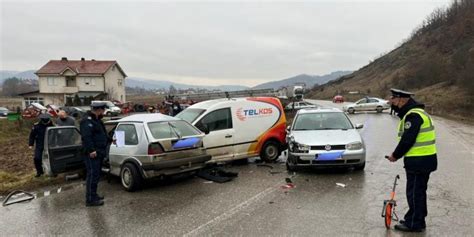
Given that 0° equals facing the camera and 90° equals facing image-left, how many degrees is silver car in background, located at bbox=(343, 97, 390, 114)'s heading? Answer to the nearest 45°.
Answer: approximately 90°

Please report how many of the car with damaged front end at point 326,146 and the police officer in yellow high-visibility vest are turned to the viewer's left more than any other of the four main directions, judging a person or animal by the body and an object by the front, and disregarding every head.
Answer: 1

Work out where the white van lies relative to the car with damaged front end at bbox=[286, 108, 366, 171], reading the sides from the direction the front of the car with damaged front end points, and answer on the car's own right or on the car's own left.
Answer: on the car's own right

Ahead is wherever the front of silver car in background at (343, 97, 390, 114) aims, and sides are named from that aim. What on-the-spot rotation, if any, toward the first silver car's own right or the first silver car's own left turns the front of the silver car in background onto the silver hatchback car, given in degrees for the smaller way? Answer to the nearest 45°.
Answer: approximately 90° to the first silver car's own left

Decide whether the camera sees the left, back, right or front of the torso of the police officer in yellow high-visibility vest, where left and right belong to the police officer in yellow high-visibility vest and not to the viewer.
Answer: left

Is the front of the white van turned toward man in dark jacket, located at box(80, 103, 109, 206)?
yes
